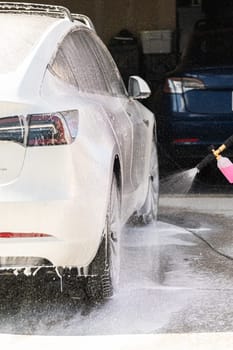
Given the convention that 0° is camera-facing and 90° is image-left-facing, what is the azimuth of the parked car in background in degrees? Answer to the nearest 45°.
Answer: approximately 180°

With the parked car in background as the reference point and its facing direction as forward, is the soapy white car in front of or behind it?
behind
